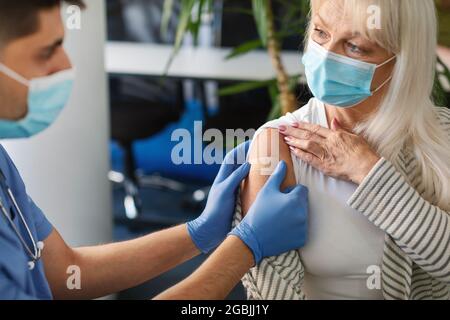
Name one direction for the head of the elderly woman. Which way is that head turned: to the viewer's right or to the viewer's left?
to the viewer's left

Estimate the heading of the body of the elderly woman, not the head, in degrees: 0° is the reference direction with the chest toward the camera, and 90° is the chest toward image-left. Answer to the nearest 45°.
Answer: approximately 45°

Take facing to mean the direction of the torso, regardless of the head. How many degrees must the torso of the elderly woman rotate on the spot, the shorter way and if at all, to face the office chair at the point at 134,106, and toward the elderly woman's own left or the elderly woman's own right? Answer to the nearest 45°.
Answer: approximately 90° to the elderly woman's own right

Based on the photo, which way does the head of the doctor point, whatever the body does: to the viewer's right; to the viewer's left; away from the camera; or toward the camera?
to the viewer's right
